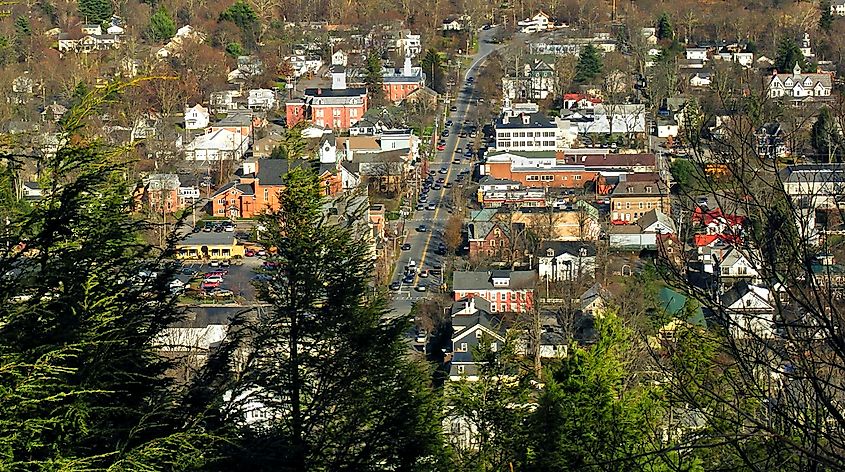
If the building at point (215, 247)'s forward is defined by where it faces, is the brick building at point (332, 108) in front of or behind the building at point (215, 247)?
behind

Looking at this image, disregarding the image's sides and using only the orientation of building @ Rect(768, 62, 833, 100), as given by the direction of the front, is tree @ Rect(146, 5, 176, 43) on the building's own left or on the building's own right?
on the building's own right

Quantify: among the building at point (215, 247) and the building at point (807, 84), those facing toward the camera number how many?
2

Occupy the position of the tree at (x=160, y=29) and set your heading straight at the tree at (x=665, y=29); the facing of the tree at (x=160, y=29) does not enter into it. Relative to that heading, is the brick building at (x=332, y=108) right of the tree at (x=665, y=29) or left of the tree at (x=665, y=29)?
right

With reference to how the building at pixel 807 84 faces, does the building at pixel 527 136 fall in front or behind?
in front

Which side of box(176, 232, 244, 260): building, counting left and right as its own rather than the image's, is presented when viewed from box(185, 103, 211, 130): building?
back

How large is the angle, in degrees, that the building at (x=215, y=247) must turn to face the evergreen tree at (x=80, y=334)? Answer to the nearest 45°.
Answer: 0° — it already faces it

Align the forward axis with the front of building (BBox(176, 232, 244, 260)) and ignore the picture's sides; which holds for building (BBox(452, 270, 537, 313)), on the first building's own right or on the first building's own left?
on the first building's own left

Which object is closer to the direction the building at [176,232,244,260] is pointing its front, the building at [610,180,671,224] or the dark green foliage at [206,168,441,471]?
the dark green foliage

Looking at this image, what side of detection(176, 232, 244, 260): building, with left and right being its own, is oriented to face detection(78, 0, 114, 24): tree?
back

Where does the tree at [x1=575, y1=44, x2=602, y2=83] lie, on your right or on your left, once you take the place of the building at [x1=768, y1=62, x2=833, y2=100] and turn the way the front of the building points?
on your right

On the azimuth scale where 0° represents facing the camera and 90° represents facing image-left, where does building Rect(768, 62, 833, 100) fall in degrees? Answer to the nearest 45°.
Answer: approximately 0°

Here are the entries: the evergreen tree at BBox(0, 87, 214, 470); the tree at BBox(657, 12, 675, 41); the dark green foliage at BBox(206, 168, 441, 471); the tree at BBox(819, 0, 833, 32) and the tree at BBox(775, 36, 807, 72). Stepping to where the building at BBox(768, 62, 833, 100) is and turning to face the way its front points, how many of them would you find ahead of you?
2

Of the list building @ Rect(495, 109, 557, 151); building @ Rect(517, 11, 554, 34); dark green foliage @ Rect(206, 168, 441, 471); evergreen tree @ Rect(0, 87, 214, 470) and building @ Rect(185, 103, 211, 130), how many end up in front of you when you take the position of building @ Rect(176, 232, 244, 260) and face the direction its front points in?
2

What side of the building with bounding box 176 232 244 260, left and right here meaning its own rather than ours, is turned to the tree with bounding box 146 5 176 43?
back

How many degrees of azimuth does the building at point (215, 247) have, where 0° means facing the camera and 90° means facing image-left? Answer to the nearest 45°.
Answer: approximately 0°

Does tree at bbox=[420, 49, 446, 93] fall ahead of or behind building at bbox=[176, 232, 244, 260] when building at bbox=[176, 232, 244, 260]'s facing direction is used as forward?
behind
